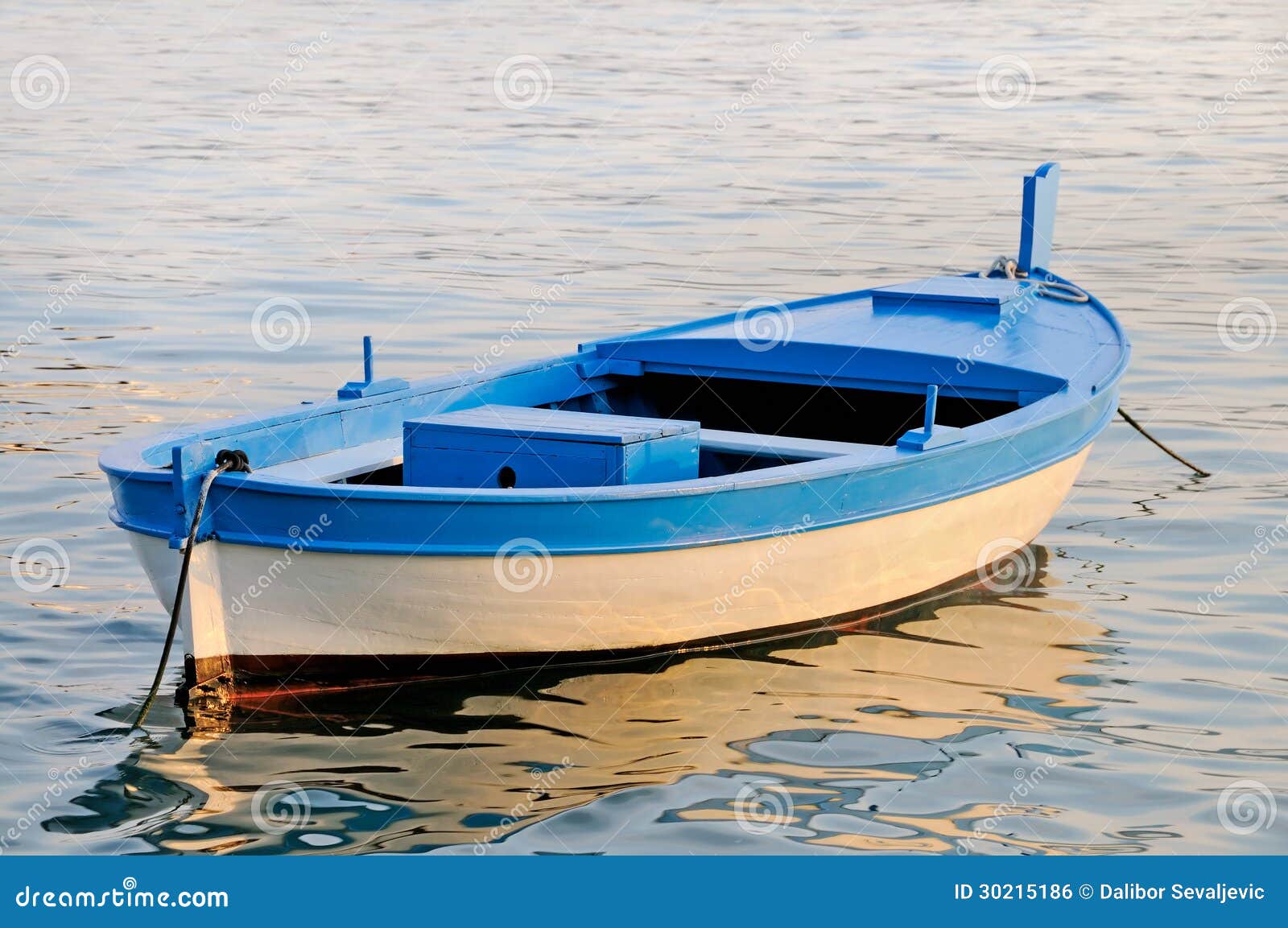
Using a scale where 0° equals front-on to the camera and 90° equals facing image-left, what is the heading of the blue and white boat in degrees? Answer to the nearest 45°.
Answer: approximately 225°
